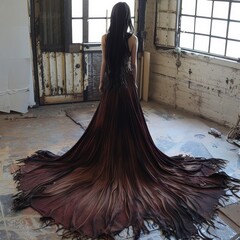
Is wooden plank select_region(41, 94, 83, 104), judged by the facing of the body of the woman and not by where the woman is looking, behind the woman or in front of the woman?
in front

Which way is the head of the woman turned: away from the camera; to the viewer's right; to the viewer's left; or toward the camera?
away from the camera

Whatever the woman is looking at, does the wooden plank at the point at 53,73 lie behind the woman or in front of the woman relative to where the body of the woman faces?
in front

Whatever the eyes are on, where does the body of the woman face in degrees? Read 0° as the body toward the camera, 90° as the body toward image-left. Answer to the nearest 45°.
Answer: approximately 180°

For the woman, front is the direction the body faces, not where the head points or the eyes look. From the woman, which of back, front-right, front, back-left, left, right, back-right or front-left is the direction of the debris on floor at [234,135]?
front-right

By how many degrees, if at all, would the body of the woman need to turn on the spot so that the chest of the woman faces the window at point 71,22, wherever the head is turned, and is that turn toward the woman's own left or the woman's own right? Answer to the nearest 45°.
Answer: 0° — they already face it

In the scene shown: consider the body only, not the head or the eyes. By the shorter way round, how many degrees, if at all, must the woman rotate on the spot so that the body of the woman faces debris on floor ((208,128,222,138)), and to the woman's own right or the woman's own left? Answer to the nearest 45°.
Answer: approximately 45° to the woman's own right

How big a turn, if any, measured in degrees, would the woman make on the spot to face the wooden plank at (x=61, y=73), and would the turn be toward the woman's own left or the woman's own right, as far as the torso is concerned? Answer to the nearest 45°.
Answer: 0° — they already face it
